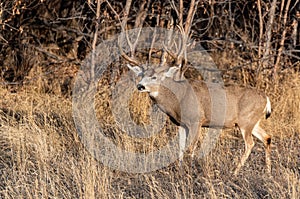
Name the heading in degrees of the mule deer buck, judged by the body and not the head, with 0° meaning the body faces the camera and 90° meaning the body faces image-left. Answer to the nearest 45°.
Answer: approximately 90°
